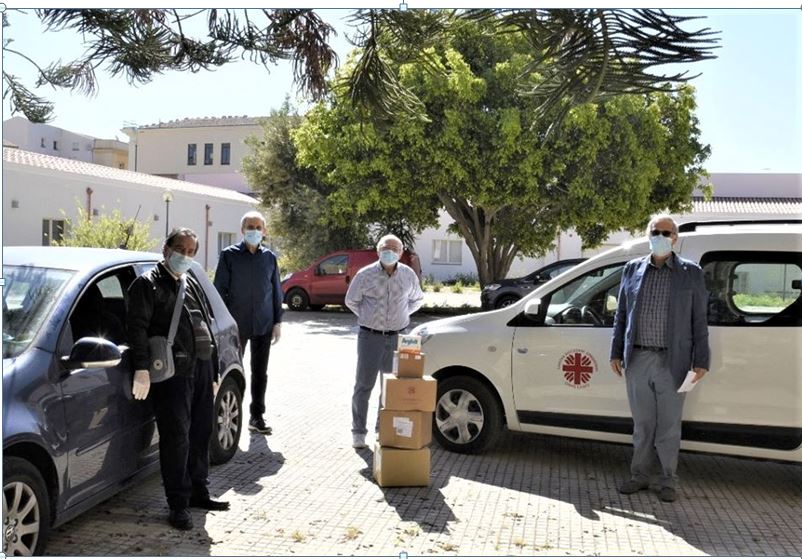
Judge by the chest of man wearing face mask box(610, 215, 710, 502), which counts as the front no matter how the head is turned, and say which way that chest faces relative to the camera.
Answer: toward the camera

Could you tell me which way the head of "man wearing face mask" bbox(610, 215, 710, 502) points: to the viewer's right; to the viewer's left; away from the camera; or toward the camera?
toward the camera

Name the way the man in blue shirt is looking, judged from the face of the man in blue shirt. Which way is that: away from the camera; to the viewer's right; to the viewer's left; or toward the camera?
toward the camera

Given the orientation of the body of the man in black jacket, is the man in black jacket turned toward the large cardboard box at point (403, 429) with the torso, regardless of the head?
no

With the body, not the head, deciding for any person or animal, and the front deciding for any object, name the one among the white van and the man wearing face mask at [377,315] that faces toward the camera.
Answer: the man wearing face mask

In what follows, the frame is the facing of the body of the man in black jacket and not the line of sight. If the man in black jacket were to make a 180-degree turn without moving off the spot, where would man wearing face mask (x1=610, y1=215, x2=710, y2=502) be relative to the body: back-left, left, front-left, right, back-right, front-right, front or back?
back-right

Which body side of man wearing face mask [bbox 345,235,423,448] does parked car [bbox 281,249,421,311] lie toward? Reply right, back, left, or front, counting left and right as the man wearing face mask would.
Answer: back

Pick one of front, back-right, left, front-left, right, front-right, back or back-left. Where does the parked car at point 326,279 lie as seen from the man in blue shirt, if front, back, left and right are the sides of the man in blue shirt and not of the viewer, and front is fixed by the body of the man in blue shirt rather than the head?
back

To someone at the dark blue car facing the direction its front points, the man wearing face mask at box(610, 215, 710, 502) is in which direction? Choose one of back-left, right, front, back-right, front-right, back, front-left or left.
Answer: back-left

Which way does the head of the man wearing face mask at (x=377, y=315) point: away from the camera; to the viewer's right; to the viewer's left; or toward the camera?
toward the camera

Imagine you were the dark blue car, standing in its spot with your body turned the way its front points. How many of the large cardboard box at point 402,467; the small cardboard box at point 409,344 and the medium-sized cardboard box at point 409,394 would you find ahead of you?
0

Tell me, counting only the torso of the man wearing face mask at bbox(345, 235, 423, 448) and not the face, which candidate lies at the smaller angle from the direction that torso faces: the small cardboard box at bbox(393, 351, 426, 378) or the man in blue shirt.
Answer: the small cardboard box

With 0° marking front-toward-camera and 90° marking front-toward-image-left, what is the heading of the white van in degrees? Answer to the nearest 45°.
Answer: approximately 90°

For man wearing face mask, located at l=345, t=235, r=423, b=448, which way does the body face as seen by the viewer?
toward the camera

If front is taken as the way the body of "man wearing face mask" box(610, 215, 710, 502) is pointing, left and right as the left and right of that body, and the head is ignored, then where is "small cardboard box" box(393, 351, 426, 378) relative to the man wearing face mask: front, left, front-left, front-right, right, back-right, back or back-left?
right
